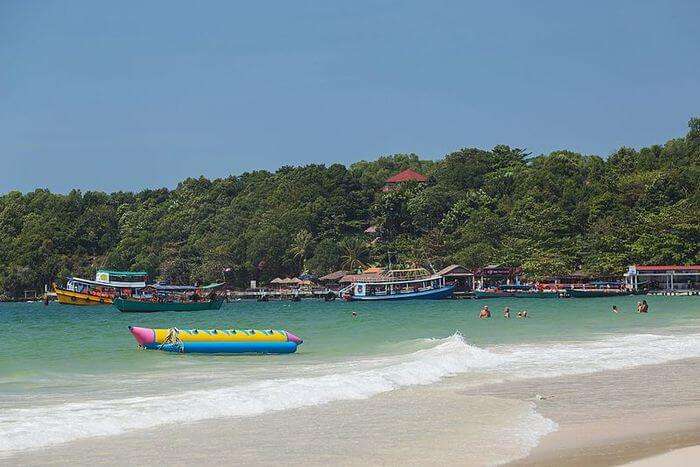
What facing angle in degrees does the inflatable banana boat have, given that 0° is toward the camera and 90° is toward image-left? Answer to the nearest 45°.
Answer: approximately 90°
